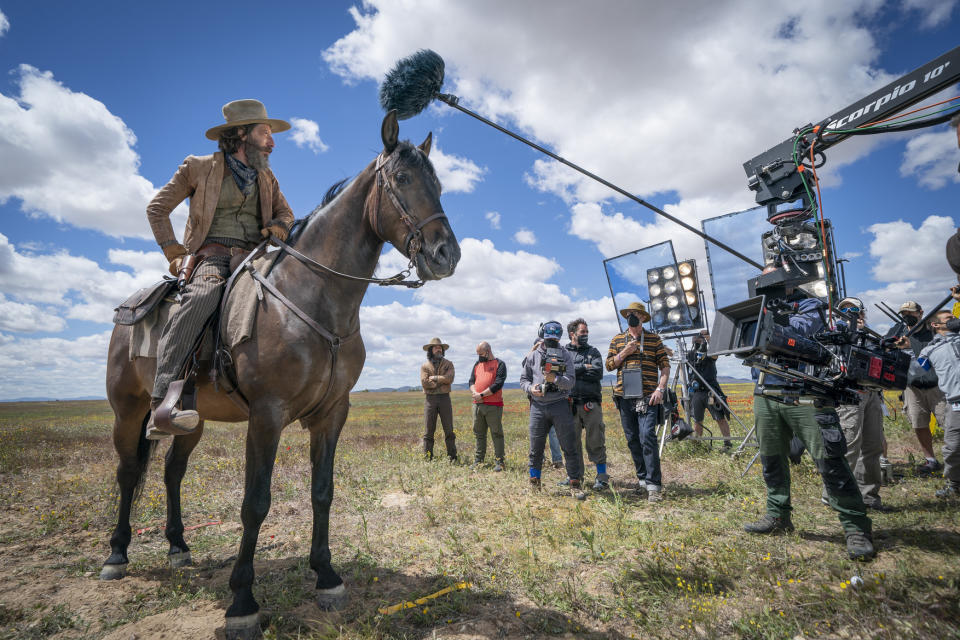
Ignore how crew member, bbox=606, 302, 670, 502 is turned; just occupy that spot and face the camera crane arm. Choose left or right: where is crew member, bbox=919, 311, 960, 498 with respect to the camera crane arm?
left

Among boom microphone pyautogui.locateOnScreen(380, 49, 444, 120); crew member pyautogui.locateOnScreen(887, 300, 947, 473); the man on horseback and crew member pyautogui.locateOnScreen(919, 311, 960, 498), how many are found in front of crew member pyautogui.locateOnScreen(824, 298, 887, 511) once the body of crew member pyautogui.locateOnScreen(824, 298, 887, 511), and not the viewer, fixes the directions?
2

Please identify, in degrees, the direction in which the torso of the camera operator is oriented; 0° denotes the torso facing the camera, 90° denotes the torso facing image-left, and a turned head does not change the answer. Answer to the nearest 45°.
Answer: approximately 45°

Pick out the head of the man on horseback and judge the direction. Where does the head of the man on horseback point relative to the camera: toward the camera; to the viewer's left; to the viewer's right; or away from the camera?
to the viewer's right

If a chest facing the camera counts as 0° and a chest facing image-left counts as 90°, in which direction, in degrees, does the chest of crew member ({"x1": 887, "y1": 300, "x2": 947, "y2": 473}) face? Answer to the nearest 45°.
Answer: approximately 45°

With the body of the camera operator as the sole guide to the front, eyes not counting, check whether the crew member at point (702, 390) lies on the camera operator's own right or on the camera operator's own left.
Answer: on the camera operator's own right

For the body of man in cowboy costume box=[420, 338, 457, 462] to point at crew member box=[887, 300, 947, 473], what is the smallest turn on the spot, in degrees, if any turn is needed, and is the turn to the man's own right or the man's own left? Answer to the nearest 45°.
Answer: approximately 45° to the man's own left

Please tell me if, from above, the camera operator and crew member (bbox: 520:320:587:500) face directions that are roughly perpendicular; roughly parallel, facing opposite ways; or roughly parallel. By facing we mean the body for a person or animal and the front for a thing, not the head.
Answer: roughly perpendicular

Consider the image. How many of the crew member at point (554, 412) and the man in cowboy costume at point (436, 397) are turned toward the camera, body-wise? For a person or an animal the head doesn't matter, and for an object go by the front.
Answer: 2

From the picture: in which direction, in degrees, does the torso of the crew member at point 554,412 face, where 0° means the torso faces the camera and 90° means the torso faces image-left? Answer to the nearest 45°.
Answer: approximately 0°

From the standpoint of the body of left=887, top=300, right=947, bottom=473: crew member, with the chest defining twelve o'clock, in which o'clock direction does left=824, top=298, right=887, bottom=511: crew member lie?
left=824, top=298, right=887, bottom=511: crew member is roughly at 11 o'clock from left=887, top=300, right=947, bottom=473: crew member.

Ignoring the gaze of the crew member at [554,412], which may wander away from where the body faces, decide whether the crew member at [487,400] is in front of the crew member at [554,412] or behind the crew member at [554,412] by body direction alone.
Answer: behind

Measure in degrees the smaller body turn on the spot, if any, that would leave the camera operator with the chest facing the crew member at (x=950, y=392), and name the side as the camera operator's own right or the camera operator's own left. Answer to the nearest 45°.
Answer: approximately 180°

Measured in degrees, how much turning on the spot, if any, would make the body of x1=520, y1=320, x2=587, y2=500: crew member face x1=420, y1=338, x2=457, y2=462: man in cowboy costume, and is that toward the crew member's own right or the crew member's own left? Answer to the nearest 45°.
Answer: approximately 135° to the crew member's own right

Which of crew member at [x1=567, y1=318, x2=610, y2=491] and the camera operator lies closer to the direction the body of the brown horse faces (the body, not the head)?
the camera operator
